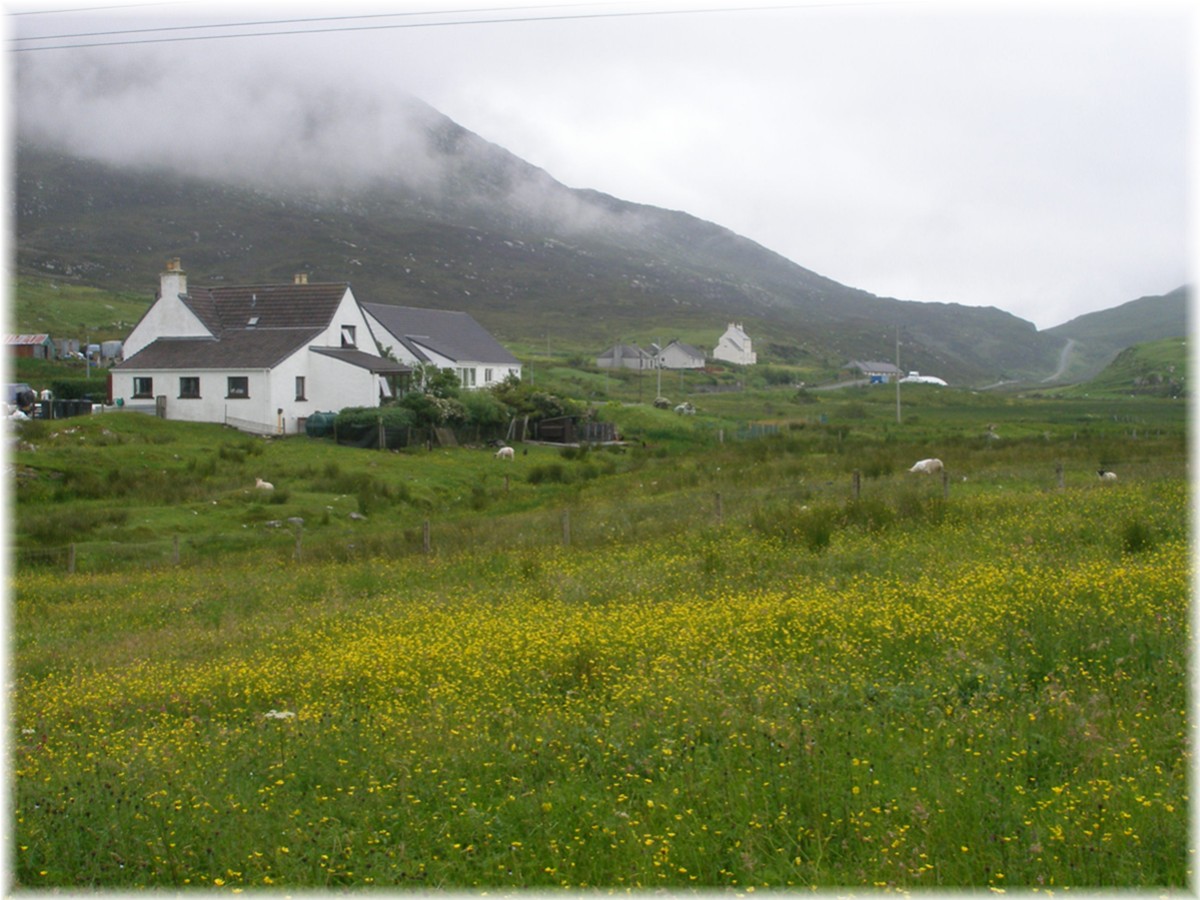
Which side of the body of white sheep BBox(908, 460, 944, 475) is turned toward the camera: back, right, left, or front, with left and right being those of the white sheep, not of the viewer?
left
